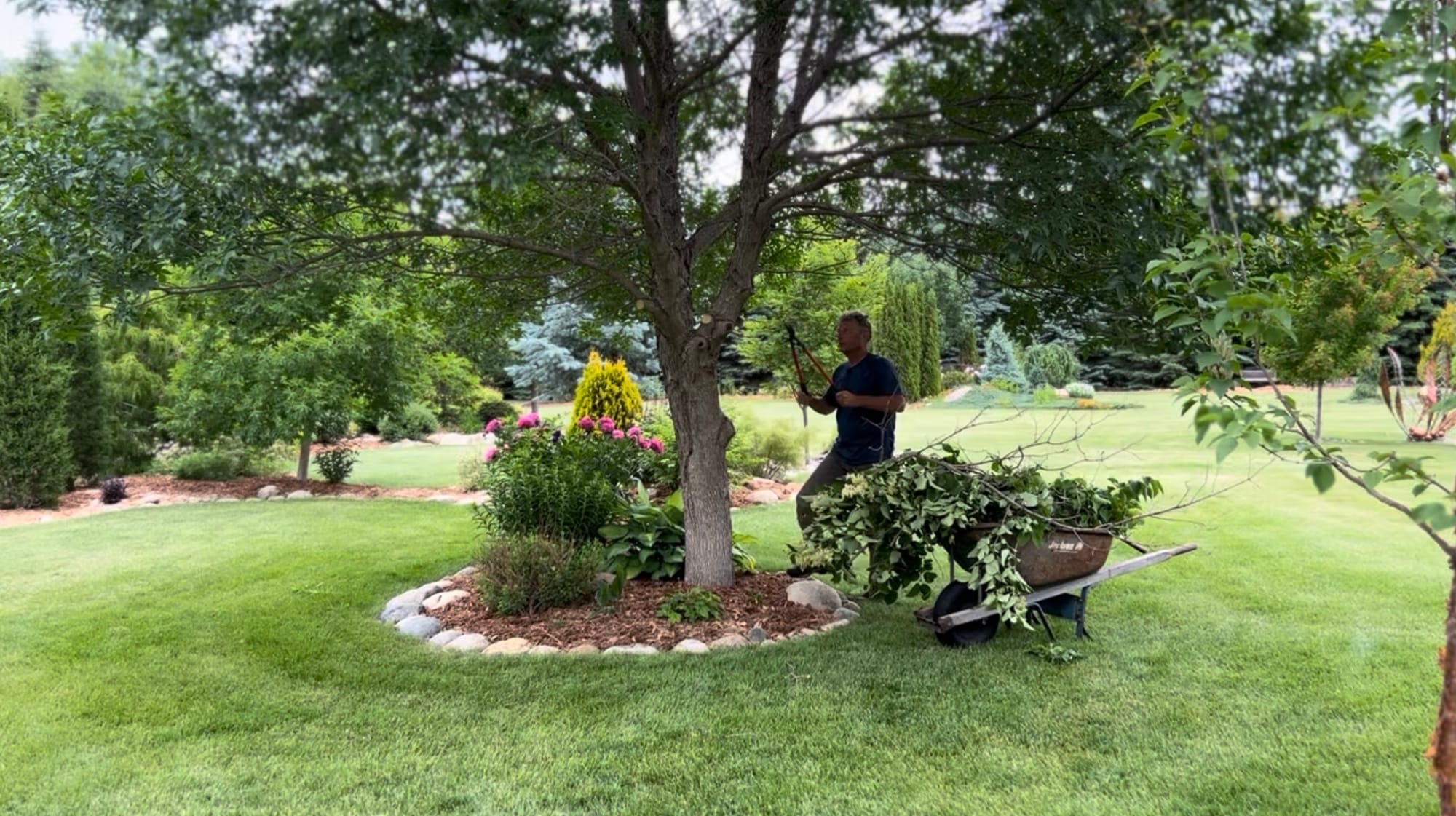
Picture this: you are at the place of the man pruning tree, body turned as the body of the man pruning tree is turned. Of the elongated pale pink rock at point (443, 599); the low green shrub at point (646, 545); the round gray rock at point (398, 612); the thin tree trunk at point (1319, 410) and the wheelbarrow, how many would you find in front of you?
3

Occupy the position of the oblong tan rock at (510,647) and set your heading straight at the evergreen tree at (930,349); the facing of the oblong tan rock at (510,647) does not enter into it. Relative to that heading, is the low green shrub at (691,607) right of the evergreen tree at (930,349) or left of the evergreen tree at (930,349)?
right

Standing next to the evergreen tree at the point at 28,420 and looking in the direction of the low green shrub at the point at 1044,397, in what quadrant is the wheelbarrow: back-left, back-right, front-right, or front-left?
front-right

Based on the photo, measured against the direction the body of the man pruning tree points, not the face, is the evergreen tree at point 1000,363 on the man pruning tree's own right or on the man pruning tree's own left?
on the man pruning tree's own right

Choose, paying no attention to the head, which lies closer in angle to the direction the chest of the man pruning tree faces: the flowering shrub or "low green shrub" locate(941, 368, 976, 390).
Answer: the flowering shrub

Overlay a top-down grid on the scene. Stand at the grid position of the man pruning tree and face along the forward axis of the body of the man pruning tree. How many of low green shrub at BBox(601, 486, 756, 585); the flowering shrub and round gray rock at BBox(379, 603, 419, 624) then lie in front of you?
3

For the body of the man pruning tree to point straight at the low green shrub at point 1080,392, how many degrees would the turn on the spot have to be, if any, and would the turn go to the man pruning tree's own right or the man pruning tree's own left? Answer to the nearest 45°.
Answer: approximately 90° to the man pruning tree's own right

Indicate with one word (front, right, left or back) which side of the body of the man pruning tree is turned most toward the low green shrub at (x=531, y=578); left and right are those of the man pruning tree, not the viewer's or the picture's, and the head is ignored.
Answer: front

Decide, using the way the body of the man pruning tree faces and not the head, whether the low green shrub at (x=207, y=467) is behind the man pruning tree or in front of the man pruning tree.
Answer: in front

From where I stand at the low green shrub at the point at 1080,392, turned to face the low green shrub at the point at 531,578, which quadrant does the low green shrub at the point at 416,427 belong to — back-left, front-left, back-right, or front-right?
front-right

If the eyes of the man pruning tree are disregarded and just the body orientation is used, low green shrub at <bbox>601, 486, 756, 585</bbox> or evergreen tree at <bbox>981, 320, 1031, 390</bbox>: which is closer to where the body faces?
the low green shrub

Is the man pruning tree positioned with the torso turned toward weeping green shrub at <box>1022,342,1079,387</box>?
no

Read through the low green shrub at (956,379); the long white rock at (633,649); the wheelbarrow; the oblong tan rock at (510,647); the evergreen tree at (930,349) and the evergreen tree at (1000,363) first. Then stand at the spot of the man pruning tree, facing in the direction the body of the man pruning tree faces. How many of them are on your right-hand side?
3

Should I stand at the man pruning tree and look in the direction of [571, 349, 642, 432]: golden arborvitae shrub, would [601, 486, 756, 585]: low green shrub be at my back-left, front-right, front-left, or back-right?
front-left

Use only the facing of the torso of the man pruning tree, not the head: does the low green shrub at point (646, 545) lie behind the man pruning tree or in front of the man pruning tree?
in front

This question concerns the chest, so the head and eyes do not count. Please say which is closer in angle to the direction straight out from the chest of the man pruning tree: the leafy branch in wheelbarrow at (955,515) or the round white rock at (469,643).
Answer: the round white rock

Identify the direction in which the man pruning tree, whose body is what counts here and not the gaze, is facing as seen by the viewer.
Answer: to the viewer's left

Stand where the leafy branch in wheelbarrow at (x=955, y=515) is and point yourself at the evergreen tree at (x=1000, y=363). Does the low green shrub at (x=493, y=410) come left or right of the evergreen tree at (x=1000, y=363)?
left

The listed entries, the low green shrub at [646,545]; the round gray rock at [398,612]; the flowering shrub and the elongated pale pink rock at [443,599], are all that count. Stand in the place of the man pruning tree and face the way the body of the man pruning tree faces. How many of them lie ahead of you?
4

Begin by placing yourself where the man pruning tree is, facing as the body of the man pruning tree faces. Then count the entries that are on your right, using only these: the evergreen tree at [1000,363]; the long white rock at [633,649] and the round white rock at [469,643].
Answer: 1
